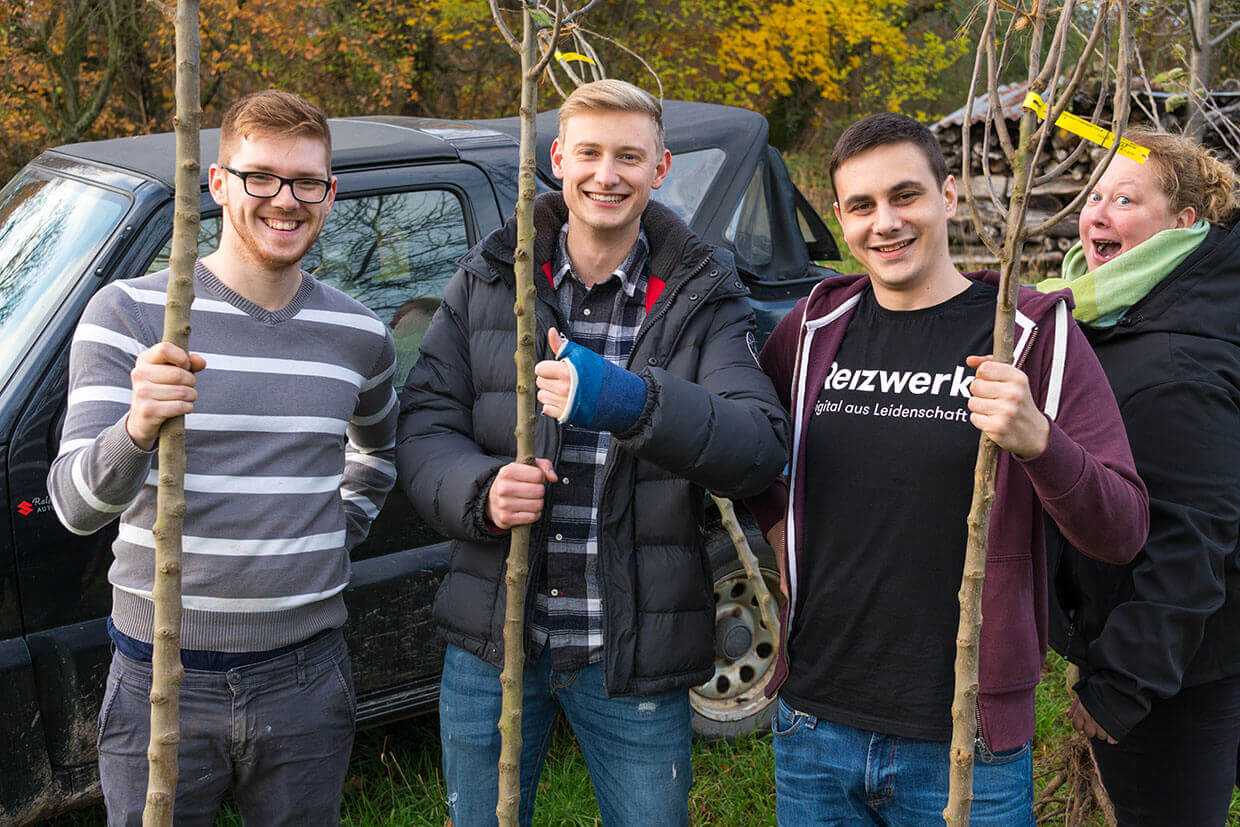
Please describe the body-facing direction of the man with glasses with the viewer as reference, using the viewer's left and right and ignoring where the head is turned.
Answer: facing the viewer

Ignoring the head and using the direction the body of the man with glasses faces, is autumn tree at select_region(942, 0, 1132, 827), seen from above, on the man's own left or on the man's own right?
on the man's own left

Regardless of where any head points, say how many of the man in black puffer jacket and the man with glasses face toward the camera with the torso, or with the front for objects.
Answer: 2

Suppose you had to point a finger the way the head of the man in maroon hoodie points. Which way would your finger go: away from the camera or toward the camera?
toward the camera

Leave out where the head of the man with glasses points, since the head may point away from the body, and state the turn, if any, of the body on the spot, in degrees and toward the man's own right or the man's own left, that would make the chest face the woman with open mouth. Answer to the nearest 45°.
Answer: approximately 90° to the man's own left

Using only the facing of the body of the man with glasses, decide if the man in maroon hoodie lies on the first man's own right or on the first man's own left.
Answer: on the first man's own left

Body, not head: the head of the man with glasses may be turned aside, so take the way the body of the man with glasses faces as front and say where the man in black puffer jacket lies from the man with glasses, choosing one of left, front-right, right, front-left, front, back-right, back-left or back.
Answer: left

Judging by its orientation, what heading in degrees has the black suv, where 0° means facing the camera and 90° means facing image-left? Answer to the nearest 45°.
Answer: approximately 45°

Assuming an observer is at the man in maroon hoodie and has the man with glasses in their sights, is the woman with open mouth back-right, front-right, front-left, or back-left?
back-right

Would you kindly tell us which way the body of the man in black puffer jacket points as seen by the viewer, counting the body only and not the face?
toward the camera
